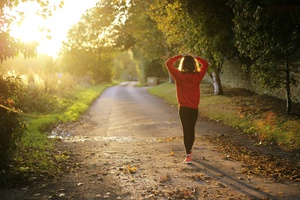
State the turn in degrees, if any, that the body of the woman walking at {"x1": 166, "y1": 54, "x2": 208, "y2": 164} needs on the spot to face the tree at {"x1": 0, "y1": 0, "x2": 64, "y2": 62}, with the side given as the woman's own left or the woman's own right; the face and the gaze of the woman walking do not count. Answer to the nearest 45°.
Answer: approximately 90° to the woman's own left

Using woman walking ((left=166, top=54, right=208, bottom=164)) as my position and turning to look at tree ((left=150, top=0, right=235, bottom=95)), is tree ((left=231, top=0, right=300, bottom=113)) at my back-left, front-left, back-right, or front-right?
front-right

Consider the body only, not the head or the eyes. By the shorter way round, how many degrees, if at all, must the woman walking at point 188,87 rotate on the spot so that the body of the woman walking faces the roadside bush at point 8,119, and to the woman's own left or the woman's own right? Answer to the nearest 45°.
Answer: approximately 135° to the woman's own left

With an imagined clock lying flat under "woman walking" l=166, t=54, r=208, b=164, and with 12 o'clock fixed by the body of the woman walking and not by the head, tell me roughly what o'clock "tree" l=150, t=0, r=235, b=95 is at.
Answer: The tree is roughly at 12 o'clock from the woman walking.

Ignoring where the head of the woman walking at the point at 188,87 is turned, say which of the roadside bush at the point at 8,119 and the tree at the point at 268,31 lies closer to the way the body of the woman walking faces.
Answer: the tree

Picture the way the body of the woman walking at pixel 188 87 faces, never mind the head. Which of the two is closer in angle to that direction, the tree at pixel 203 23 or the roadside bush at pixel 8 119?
the tree

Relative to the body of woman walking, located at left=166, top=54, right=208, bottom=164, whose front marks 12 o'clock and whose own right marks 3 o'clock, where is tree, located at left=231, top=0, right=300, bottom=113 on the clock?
The tree is roughly at 1 o'clock from the woman walking.

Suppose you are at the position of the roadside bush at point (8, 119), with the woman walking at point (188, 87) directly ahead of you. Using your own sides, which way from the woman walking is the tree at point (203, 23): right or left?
left

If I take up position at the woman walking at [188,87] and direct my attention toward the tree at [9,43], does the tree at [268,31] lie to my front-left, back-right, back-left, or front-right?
back-right

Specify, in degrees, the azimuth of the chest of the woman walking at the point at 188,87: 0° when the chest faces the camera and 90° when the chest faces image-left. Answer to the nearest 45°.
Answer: approximately 180°

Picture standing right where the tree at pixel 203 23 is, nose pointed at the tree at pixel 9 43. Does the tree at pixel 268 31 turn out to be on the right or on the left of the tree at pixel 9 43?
left
